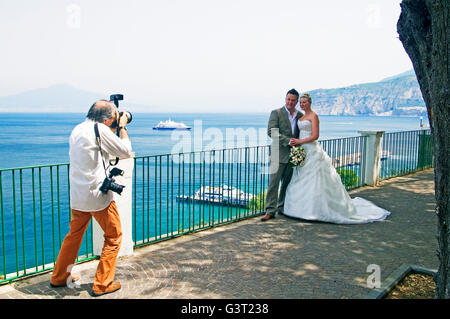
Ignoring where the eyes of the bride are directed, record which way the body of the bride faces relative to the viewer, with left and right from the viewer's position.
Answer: facing the viewer and to the left of the viewer

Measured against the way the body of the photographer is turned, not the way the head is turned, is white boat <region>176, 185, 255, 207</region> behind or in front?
in front

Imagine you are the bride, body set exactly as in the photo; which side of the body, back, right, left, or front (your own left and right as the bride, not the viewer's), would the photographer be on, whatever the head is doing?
front

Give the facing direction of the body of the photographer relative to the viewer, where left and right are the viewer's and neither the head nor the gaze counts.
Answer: facing away from the viewer and to the right of the viewer

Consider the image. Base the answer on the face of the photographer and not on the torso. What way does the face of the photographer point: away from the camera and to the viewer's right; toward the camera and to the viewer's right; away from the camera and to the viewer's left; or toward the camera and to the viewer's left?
away from the camera and to the viewer's right

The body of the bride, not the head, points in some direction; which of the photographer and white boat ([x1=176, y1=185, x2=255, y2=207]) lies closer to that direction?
the photographer

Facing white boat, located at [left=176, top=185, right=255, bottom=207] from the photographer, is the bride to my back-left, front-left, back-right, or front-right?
front-right

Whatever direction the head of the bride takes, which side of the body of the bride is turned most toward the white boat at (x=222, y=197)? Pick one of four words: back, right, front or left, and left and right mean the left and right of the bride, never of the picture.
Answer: right

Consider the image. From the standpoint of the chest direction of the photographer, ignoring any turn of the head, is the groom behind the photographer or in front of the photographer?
in front
